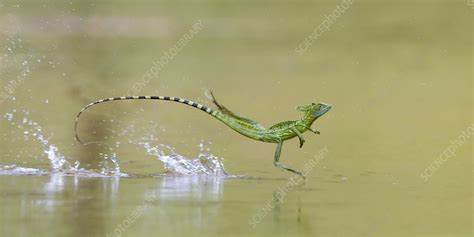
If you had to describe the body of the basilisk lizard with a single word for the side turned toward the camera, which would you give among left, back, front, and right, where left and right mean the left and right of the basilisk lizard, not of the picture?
right

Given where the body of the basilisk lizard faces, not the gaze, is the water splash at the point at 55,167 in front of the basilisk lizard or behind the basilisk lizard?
behind
